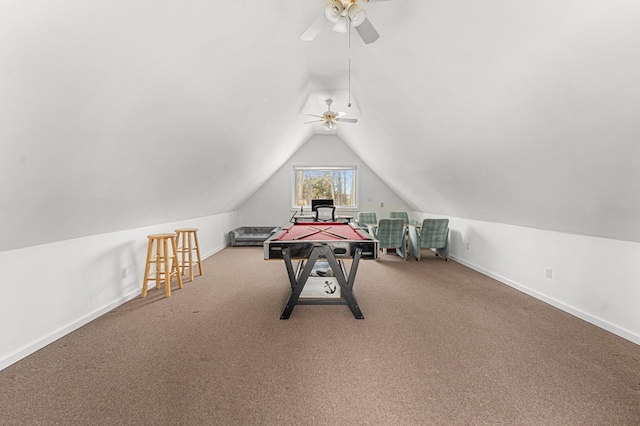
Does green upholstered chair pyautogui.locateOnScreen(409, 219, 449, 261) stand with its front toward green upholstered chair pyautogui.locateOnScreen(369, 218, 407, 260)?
no

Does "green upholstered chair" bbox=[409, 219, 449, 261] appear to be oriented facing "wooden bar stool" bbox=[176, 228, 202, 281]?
no

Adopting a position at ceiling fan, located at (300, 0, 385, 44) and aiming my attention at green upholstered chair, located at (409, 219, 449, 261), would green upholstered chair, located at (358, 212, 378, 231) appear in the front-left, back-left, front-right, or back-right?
front-left

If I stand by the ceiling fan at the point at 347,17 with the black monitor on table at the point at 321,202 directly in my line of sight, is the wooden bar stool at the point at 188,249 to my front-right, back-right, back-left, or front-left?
front-left

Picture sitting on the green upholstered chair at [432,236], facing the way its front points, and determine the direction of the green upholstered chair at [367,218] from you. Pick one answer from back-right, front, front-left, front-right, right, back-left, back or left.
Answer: front
